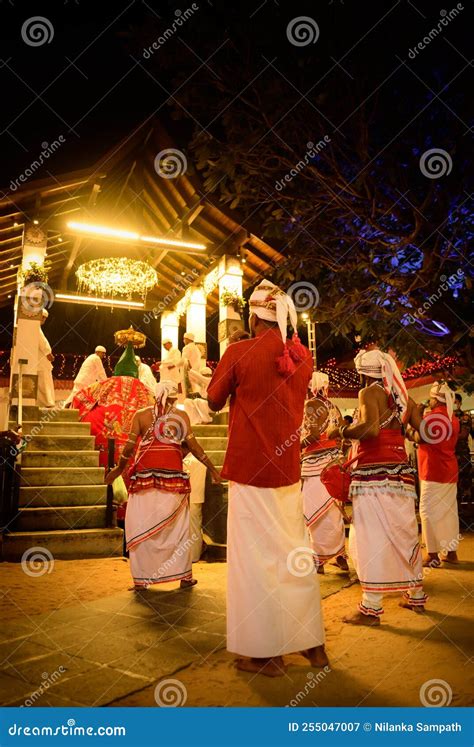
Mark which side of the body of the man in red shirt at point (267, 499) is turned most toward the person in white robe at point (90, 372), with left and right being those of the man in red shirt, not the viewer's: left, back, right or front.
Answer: front

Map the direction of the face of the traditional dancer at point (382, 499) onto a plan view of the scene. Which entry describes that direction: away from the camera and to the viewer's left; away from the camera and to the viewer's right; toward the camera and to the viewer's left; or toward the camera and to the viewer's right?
away from the camera and to the viewer's left

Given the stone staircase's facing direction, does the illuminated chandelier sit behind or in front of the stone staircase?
behind

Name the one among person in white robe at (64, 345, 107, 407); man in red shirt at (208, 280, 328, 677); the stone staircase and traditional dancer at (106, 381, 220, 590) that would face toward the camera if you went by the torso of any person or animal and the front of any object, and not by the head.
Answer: the stone staircase

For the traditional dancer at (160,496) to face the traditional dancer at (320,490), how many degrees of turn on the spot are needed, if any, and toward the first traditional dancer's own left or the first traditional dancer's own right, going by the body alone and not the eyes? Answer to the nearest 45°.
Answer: approximately 90° to the first traditional dancer's own right

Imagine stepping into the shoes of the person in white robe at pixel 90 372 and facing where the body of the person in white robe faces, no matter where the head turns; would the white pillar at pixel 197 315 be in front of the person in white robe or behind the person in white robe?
in front

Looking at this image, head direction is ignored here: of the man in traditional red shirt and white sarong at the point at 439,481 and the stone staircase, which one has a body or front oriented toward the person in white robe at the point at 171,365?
the man in traditional red shirt and white sarong

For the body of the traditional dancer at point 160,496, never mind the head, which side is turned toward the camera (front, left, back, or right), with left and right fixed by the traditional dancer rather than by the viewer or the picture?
back

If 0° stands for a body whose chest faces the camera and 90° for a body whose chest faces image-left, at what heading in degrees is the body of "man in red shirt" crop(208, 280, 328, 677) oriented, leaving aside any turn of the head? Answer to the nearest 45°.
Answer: approximately 135°

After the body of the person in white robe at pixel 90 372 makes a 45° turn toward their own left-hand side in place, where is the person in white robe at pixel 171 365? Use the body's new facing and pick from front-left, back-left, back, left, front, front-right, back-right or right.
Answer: front

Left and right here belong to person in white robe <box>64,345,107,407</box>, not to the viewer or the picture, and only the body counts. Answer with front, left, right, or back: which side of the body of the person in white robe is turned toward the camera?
right

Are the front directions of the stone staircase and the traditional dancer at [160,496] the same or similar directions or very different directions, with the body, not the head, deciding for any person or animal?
very different directions

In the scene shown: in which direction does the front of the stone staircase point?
toward the camera

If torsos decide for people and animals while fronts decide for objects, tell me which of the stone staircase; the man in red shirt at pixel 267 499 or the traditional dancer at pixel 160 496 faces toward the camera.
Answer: the stone staircase

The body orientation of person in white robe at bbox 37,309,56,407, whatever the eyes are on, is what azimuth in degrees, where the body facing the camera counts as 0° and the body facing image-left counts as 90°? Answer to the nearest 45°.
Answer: approximately 270°
